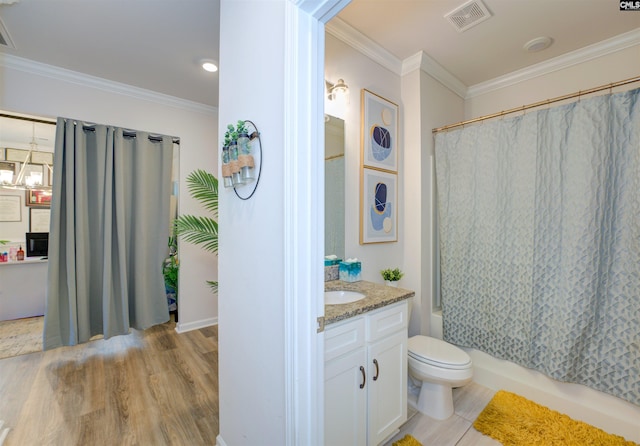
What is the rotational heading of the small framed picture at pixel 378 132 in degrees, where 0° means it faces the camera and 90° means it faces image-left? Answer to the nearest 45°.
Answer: approximately 315°

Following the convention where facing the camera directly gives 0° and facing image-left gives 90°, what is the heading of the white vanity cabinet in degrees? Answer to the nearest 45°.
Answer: approximately 315°

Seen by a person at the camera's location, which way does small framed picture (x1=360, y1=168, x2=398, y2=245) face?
facing the viewer and to the right of the viewer

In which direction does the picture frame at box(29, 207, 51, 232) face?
toward the camera

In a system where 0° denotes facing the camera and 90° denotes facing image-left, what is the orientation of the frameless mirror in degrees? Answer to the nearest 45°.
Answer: approximately 315°

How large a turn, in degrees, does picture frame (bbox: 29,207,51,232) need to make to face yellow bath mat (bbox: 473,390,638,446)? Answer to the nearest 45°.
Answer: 0° — it already faces it

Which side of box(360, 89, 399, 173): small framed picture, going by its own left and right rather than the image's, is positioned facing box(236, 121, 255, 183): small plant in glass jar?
right

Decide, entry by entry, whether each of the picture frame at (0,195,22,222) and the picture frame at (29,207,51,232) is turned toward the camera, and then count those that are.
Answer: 2

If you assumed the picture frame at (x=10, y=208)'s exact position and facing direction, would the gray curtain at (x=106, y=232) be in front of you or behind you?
in front

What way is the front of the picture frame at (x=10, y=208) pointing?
toward the camera
